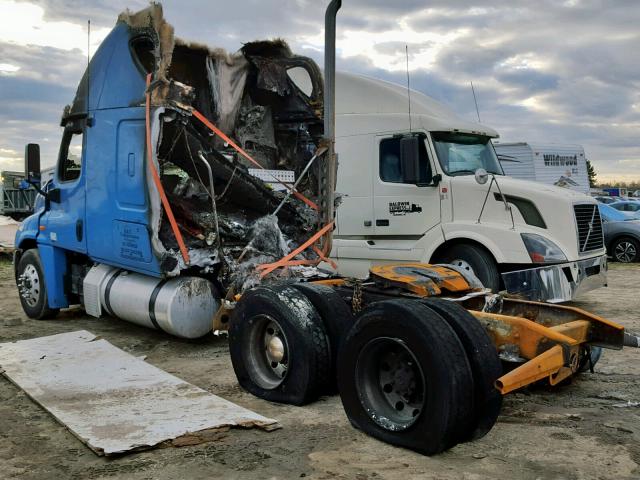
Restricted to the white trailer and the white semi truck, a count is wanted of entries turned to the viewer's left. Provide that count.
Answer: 0

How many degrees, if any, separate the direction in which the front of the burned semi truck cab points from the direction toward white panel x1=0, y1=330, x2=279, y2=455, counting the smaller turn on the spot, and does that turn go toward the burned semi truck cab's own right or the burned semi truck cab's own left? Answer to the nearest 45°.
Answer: approximately 135° to the burned semi truck cab's own left

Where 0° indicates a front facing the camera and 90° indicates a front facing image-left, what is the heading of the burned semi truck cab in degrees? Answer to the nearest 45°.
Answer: approximately 135°

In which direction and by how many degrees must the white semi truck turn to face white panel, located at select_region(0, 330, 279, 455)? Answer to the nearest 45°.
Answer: approximately 90° to its right

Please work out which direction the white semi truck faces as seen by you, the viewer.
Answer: facing the viewer and to the right of the viewer

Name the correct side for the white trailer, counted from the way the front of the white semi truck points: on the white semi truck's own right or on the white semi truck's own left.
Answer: on the white semi truck's own left

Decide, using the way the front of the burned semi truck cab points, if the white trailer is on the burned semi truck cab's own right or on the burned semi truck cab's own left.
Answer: on the burned semi truck cab's own right

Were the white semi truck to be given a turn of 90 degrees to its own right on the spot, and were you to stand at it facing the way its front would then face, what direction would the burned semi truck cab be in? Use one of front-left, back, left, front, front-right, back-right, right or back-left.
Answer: front
